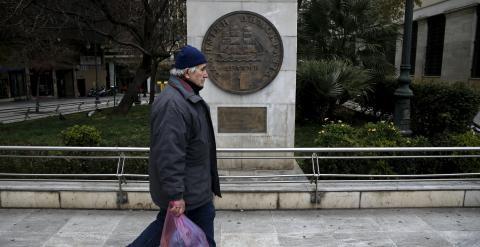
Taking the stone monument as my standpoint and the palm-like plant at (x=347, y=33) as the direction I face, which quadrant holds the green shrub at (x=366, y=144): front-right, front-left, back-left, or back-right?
front-right

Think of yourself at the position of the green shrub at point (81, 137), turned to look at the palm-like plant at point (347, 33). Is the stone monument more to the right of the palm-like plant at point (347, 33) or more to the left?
right

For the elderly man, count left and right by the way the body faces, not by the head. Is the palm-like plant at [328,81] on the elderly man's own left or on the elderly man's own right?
on the elderly man's own left

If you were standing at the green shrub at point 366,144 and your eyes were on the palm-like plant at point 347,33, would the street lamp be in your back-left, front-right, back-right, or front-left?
front-right

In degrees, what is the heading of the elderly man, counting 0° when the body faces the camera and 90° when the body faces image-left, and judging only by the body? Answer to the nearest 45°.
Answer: approximately 270°

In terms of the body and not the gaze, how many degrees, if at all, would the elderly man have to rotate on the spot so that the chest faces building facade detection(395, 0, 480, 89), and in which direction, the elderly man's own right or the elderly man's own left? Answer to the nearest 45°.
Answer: approximately 45° to the elderly man's own left

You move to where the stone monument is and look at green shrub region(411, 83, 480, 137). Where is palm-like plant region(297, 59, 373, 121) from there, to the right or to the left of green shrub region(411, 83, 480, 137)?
left

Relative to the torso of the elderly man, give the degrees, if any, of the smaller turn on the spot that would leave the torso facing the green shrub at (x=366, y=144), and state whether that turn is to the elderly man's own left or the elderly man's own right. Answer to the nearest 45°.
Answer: approximately 45° to the elderly man's own left
